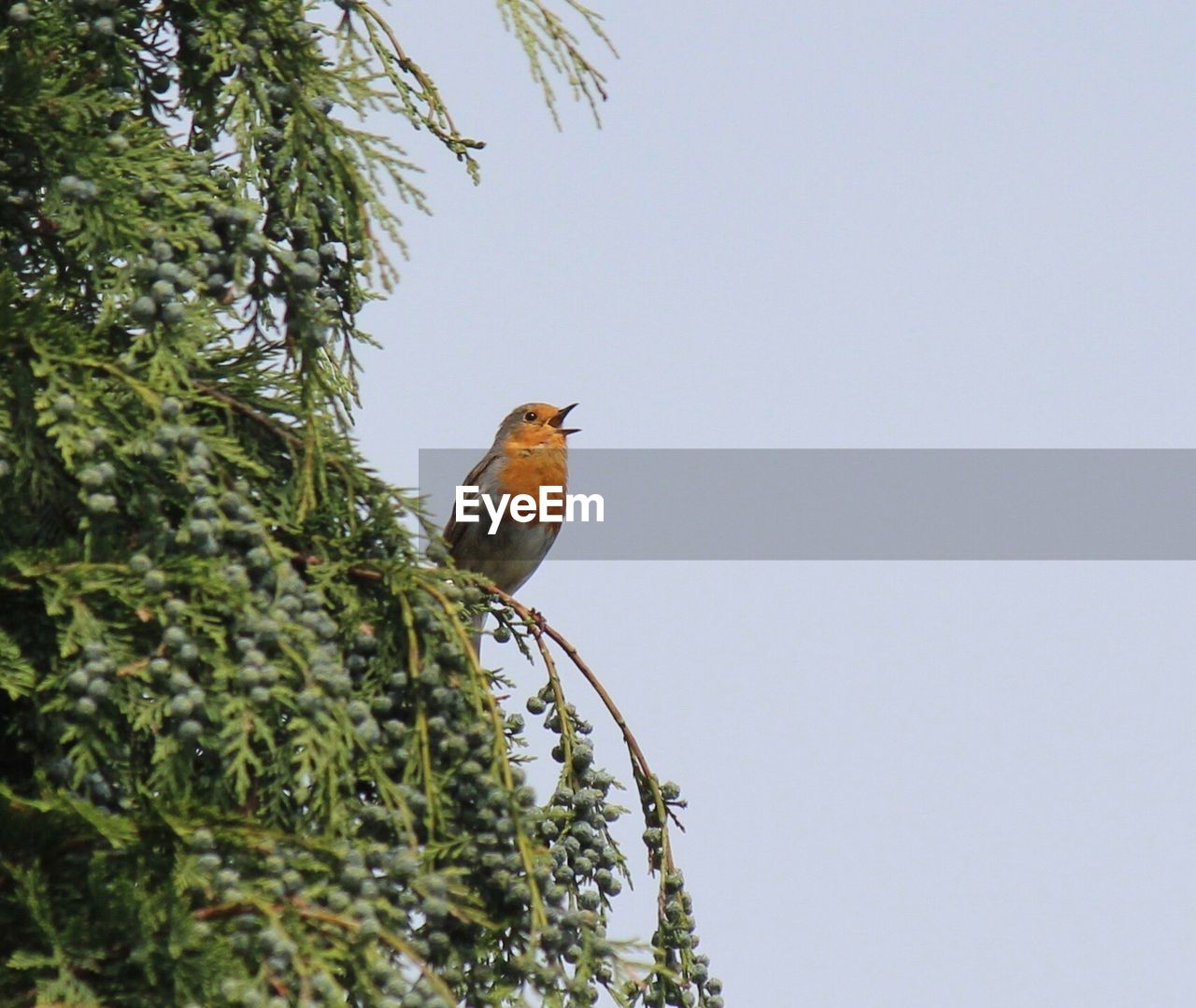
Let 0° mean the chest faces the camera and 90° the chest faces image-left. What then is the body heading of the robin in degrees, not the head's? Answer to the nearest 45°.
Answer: approximately 315°
